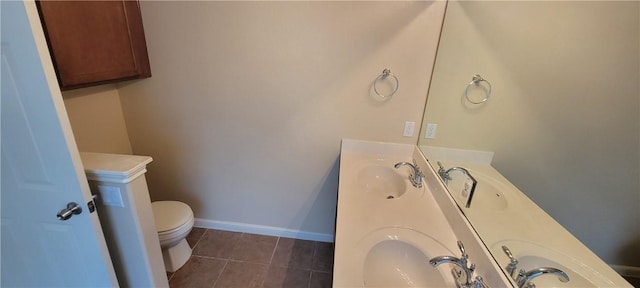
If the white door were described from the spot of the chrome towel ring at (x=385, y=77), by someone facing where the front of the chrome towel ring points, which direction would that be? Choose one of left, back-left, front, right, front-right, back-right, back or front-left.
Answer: front-right

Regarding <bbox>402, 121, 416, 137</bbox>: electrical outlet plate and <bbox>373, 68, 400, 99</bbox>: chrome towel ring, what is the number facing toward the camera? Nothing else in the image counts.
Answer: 2

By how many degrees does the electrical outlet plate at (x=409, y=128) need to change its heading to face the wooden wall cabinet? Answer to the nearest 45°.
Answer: approximately 45° to its right

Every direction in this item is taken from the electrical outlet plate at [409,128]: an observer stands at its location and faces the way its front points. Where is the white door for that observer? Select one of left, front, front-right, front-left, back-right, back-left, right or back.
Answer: front-right

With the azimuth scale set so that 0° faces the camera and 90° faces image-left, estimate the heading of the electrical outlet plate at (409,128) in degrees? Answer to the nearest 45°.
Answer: approximately 0°

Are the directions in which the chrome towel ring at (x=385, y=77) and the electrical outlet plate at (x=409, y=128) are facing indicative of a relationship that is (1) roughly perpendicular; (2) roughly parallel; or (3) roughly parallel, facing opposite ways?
roughly parallel

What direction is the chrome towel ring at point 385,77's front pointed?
toward the camera

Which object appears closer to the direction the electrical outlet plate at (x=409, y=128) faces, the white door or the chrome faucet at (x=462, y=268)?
the chrome faucet

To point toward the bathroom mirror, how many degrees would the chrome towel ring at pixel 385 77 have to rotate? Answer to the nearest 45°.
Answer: approximately 45° to its left
